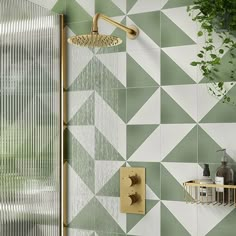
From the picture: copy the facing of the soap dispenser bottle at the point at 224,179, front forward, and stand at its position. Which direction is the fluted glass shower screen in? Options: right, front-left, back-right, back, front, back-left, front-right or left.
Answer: front-right
